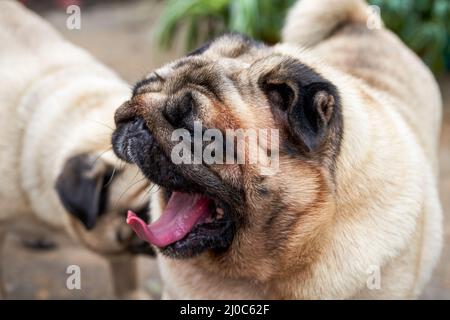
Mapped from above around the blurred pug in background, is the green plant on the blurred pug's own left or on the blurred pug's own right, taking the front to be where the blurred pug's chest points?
on the blurred pug's own left

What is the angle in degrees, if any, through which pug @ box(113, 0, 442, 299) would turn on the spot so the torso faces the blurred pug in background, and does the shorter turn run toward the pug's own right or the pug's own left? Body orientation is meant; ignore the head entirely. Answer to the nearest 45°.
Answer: approximately 90° to the pug's own right

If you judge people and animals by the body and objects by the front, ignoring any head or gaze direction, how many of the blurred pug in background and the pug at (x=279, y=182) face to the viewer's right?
1

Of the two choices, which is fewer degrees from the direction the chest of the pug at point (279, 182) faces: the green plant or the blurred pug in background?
the blurred pug in background

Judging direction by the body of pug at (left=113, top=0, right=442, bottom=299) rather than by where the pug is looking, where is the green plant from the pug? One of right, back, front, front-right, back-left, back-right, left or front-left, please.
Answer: back-right

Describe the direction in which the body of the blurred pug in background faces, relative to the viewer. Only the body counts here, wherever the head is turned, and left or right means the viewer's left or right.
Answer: facing to the right of the viewer

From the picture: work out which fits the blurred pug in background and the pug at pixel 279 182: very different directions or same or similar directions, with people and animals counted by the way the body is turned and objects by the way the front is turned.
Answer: very different directions

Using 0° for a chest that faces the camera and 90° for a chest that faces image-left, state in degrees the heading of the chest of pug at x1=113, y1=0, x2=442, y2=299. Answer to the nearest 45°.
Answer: approximately 45°
